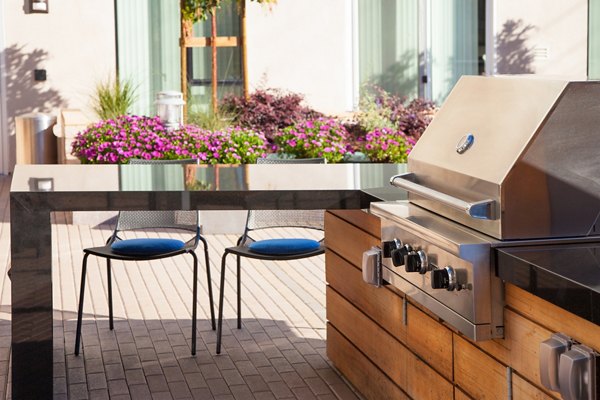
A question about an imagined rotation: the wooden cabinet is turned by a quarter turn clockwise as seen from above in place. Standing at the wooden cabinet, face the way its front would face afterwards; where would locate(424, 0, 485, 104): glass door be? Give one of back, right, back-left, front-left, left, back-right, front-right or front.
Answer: front-right

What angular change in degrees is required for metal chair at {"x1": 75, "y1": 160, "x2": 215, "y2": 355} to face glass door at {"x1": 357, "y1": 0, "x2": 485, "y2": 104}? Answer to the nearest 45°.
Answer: approximately 180°

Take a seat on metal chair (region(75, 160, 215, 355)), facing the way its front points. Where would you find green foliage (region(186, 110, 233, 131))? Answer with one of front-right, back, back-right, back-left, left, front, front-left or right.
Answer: back

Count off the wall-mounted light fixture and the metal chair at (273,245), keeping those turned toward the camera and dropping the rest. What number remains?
2

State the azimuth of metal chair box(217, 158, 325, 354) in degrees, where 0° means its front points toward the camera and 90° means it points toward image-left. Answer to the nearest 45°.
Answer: approximately 0°

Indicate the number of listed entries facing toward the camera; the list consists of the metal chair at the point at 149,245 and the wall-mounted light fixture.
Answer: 2

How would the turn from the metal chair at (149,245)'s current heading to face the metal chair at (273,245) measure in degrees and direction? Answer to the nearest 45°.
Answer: approximately 90° to its left

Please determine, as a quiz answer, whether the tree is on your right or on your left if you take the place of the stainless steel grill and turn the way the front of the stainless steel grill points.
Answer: on your right

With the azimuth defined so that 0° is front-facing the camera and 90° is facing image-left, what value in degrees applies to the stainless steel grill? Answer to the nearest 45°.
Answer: approximately 45°

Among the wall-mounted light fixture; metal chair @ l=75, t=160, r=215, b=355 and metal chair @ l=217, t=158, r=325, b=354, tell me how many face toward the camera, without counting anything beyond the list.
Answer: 3

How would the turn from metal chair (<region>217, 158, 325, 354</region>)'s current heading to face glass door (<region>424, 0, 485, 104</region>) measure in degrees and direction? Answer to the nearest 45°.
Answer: approximately 180°

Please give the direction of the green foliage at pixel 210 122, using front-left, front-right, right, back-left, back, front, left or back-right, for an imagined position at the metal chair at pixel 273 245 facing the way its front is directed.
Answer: back

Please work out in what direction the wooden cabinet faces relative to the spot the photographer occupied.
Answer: facing the viewer and to the left of the viewer

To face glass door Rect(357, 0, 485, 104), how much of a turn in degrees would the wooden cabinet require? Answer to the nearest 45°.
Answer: approximately 135° to its right

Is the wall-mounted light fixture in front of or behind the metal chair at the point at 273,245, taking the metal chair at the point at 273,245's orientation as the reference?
behind
